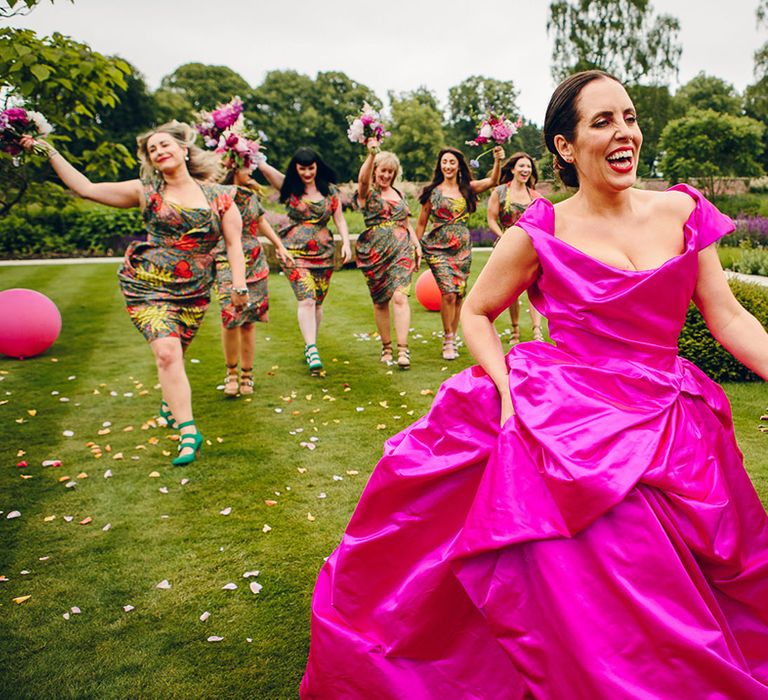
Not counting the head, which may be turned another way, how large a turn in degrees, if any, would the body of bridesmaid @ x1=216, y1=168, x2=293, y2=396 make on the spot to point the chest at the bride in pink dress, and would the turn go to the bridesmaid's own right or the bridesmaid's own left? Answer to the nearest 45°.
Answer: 0° — they already face them

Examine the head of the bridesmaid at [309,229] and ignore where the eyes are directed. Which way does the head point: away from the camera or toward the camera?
toward the camera

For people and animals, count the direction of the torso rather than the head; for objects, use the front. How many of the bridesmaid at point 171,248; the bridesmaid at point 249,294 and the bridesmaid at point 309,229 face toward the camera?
3

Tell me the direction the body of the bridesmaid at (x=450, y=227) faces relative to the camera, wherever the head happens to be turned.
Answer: toward the camera

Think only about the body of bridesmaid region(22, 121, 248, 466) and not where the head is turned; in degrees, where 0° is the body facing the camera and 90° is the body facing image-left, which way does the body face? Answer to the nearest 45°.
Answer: approximately 0°

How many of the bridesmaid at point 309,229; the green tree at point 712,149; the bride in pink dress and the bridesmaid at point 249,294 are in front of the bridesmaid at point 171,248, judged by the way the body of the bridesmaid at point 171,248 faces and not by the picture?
1

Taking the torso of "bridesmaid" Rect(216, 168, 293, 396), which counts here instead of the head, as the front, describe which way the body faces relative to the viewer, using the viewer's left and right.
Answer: facing the viewer

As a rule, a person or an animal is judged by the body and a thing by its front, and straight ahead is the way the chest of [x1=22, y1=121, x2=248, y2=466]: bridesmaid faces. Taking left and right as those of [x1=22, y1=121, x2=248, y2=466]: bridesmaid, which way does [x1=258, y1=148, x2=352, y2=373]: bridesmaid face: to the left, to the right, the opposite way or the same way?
the same way

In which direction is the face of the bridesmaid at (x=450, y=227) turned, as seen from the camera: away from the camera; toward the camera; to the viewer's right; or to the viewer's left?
toward the camera

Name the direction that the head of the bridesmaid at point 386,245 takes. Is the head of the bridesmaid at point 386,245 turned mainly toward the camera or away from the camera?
toward the camera

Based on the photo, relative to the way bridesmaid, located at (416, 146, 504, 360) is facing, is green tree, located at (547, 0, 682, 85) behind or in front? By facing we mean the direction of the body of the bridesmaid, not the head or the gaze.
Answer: behind

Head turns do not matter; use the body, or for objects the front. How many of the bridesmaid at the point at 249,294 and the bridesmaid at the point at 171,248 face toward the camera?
2

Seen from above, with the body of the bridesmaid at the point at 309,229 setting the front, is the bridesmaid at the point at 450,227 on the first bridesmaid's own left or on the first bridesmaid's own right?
on the first bridesmaid's own left

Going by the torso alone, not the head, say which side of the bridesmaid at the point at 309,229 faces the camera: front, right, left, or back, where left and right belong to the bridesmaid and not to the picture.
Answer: front

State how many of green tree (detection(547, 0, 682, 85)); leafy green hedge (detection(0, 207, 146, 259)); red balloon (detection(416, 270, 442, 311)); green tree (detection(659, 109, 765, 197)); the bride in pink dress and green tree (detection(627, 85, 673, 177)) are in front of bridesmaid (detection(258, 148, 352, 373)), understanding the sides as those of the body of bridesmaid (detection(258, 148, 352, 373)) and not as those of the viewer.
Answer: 1

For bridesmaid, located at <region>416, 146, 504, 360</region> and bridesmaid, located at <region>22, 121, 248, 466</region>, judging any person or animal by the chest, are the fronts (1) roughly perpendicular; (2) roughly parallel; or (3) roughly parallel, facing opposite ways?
roughly parallel

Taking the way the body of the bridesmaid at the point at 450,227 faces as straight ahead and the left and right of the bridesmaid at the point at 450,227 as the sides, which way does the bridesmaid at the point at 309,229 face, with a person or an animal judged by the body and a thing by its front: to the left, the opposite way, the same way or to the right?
the same way
